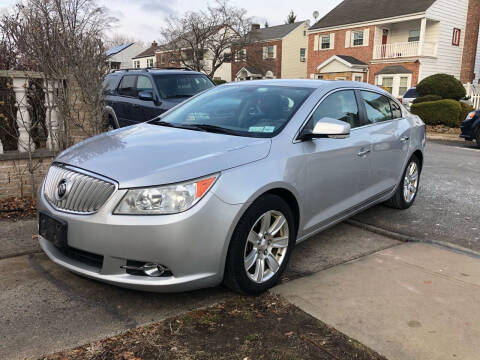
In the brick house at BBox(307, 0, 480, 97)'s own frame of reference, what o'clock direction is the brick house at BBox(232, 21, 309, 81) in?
the brick house at BBox(232, 21, 309, 81) is roughly at 3 o'clock from the brick house at BBox(307, 0, 480, 97).

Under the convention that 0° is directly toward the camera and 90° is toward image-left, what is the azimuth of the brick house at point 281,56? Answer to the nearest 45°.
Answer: approximately 45°

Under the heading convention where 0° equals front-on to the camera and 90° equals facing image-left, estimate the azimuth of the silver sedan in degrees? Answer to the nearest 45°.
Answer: approximately 45°

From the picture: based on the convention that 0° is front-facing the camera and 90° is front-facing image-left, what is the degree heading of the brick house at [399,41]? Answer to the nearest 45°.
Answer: approximately 45°

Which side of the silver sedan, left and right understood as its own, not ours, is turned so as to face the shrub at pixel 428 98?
back

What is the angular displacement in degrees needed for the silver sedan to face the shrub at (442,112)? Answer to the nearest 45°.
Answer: approximately 180°

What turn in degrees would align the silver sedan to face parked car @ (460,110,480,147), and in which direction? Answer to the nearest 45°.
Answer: approximately 180°

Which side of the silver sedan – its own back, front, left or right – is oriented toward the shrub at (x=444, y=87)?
back

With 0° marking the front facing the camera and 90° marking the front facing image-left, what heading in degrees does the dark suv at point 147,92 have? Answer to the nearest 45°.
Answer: approximately 315°
